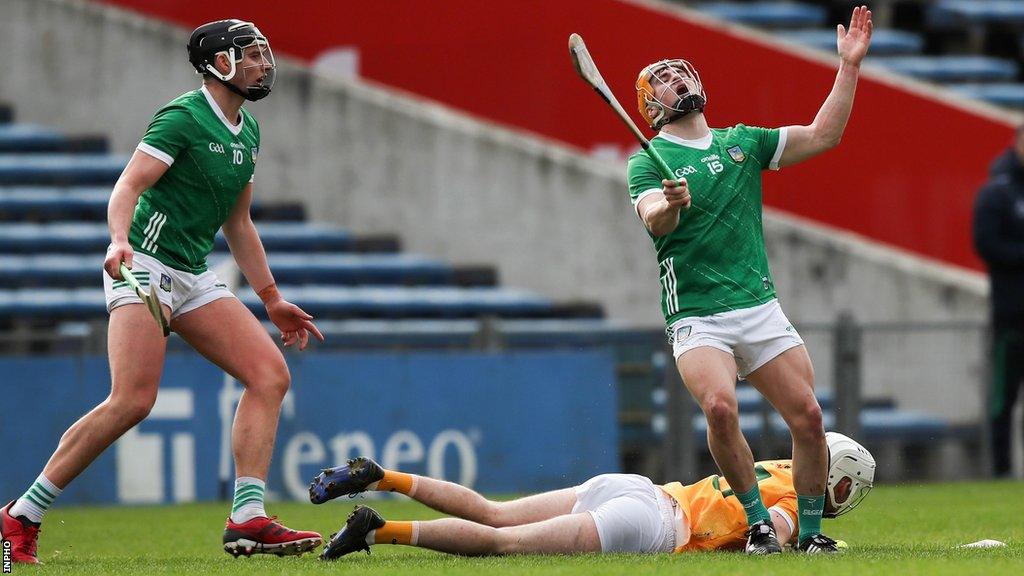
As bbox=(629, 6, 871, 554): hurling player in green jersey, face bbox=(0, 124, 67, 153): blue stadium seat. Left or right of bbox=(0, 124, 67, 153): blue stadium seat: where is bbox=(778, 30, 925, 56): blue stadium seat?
right

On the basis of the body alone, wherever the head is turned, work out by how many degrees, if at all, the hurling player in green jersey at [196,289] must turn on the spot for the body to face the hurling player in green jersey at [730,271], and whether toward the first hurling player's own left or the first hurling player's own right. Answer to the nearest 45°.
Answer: approximately 45° to the first hurling player's own left

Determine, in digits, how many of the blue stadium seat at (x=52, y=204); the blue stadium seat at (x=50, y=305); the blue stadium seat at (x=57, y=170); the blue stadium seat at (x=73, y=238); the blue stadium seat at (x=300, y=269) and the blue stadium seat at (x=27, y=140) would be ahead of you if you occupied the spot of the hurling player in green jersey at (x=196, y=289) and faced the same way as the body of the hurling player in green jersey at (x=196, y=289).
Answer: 0

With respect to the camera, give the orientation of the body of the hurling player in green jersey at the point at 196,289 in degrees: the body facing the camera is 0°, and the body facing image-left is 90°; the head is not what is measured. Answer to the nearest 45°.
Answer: approximately 315°

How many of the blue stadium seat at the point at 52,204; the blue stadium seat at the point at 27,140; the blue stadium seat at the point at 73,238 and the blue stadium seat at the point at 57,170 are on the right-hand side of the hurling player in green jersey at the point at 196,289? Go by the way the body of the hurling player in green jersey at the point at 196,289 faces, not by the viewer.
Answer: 0

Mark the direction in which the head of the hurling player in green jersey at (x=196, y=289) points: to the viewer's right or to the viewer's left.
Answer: to the viewer's right

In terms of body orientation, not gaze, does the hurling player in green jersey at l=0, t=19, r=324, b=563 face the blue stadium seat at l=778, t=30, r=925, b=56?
no

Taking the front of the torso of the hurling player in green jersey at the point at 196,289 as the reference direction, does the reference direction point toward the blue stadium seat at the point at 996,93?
no

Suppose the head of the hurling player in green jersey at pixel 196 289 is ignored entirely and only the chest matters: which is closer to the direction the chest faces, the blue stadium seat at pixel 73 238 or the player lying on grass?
the player lying on grass

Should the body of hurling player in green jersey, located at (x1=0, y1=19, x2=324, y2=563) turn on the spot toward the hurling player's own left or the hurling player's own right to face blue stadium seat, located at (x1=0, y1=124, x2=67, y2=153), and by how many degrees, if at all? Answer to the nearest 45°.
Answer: approximately 135° to the hurling player's own left

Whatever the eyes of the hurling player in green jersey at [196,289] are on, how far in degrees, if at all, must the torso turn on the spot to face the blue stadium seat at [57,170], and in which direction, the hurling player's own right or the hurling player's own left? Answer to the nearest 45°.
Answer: approximately 135° to the hurling player's own left

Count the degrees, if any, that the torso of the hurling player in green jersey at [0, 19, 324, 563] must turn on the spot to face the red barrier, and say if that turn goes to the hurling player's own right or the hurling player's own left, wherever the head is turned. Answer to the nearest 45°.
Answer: approximately 90° to the hurling player's own left

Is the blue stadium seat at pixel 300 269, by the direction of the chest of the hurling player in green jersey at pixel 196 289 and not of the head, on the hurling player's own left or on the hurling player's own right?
on the hurling player's own left

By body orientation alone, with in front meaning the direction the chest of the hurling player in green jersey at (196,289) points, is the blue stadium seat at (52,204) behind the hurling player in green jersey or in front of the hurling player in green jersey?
behind

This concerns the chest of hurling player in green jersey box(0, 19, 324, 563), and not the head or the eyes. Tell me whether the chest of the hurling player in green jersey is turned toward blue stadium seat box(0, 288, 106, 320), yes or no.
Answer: no
